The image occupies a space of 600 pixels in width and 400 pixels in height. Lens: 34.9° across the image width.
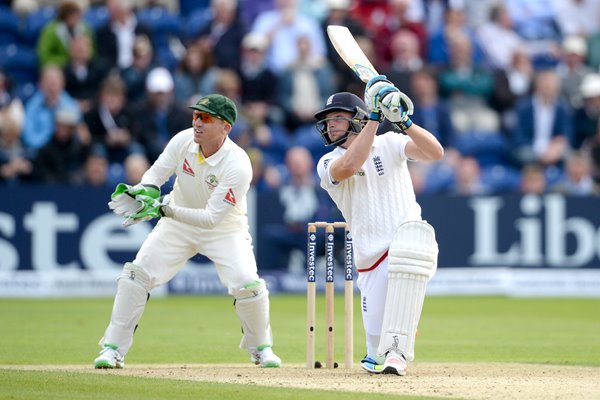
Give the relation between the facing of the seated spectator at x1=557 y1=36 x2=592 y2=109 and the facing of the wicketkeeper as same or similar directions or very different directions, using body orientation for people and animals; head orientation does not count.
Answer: same or similar directions

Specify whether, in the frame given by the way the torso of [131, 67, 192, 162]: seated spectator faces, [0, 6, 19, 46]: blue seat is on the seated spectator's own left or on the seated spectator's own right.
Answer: on the seated spectator's own right

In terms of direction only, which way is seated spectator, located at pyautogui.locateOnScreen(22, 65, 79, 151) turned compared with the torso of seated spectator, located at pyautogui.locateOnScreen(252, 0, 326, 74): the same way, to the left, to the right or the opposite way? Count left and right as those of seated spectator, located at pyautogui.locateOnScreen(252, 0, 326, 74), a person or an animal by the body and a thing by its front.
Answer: the same way

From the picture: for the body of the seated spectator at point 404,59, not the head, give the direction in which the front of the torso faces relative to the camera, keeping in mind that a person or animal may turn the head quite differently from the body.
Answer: toward the camera

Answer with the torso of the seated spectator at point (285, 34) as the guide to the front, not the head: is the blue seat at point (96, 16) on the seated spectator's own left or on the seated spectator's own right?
on the seated spectator's own right

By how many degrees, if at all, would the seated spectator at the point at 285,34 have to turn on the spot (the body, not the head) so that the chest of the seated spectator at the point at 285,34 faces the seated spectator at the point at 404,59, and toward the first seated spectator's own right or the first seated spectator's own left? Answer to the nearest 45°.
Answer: approximately 90° to the first seated spectator's own left

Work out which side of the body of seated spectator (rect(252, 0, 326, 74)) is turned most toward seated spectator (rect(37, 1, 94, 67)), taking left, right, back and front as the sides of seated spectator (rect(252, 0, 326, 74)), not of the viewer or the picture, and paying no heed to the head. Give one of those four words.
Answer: right

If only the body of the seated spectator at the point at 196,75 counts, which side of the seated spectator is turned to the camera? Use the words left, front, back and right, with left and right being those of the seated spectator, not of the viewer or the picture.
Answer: front

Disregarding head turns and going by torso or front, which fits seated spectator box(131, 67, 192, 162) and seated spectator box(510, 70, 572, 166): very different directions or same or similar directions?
same or similar directions

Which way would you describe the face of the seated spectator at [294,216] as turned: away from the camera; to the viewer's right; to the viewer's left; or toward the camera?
toward the camera

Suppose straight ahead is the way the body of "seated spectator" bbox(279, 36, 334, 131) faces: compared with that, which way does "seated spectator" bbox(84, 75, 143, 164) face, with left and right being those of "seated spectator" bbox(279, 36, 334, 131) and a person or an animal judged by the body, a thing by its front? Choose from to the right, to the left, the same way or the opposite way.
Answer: the same way

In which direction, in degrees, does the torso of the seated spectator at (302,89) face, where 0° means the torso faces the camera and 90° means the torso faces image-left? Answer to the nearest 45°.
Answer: approximately 0°

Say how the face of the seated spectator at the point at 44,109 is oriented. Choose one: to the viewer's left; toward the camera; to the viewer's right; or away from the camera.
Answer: toward the camera

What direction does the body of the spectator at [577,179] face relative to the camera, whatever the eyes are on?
toward the camera

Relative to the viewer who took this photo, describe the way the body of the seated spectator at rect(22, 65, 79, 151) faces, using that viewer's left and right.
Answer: facing the viewer

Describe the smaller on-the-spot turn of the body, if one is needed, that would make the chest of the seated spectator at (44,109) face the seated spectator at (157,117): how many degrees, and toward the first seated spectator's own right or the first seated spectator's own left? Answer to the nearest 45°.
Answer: approximately 90° to the first seated spectator's own left

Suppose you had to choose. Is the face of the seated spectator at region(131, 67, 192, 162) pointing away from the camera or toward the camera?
toward the camera
